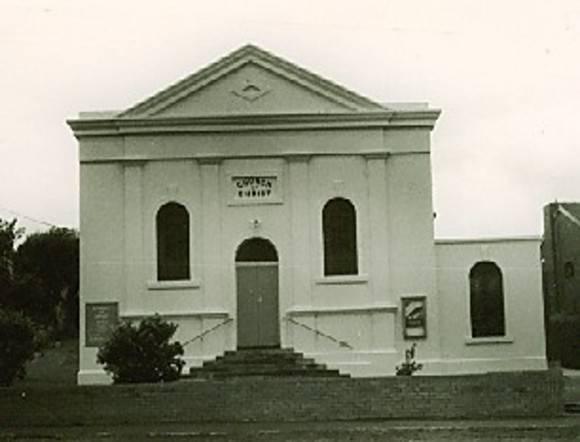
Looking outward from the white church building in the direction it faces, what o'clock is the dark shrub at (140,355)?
The dark shrub is roughly at 1 o'clock from the white church building.

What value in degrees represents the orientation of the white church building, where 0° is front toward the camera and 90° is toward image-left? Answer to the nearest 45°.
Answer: approximately 0°

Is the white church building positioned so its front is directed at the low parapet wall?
yes
